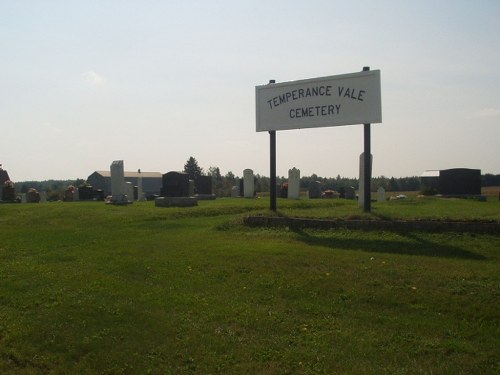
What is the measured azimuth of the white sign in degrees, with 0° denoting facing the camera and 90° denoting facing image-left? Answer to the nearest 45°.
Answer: approximately 45°

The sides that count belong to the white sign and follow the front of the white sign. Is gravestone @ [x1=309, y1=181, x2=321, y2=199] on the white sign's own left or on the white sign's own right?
on the white sign's own right

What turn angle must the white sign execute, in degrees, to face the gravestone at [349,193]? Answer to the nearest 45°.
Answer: approximately 135° to its right

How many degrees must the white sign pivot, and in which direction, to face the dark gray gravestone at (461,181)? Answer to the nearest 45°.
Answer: approximately 180°

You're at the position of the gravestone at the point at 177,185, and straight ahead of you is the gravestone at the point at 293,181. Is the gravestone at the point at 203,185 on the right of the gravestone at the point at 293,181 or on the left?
left

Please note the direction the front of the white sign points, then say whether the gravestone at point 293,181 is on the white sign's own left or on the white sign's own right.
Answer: on the white sign's own right

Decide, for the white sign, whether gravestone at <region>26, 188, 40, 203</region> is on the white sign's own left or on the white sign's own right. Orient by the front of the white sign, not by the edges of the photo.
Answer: on the white sign's own right

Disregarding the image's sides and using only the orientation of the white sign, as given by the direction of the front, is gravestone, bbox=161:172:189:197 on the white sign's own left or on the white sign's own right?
on the white sign's own right

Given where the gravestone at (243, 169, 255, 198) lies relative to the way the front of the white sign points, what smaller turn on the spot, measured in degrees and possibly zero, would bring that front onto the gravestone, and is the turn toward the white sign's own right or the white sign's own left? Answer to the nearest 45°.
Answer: approximately 135° to the white sign's own right

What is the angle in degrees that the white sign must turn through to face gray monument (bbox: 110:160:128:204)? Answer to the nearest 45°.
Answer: approximately 90° to its right
